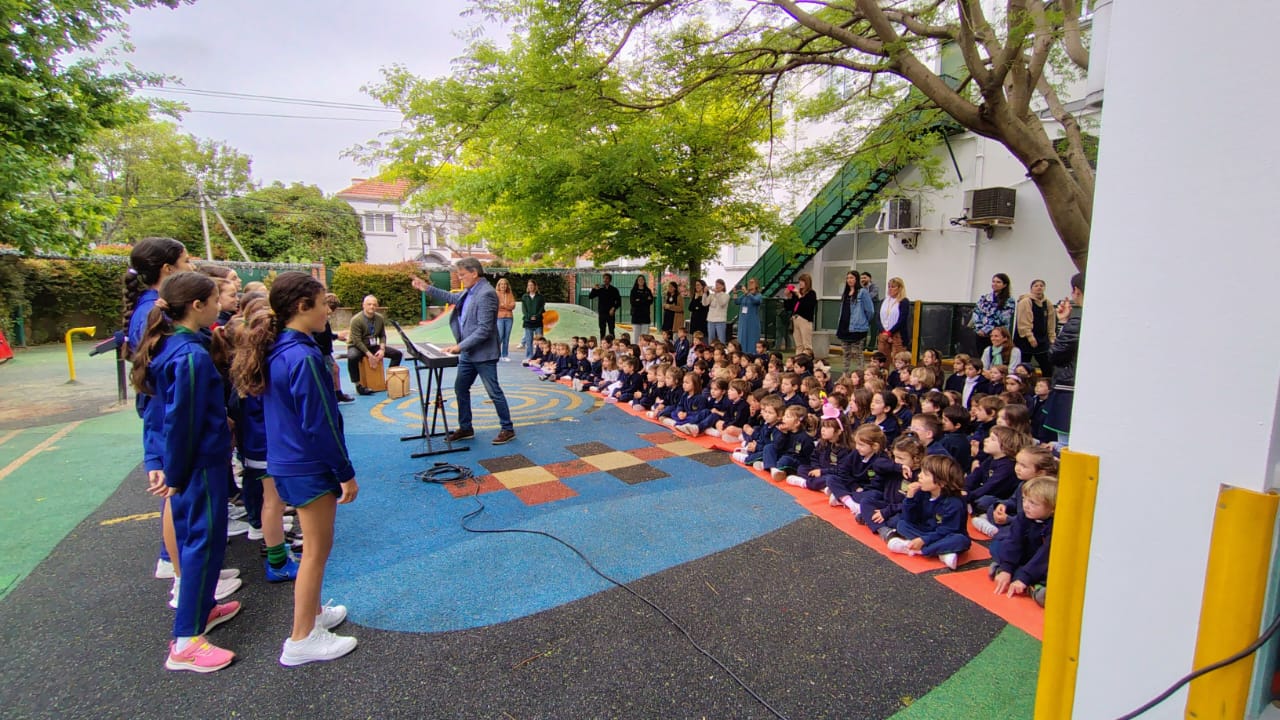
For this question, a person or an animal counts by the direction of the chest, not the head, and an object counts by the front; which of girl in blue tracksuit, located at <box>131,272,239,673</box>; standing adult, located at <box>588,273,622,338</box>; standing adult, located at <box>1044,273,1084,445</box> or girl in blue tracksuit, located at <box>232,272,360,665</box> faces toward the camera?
standing adult, located at <box>588,273,622,338</box>

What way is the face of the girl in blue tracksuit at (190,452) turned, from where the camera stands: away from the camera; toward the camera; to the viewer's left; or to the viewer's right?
to the viewer's right

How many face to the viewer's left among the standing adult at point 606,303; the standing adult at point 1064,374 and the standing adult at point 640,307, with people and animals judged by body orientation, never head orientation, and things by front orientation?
1

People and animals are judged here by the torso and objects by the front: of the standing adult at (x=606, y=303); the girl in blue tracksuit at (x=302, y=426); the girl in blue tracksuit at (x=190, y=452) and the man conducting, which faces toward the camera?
the standing adult

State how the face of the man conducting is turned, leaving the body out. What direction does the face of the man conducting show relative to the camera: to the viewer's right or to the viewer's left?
to the viewer's left

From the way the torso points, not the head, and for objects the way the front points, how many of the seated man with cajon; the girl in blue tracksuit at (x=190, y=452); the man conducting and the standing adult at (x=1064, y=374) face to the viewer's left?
2

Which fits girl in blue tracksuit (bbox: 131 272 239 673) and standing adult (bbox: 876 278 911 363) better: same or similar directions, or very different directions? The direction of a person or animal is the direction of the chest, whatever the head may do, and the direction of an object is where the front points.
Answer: very different directions

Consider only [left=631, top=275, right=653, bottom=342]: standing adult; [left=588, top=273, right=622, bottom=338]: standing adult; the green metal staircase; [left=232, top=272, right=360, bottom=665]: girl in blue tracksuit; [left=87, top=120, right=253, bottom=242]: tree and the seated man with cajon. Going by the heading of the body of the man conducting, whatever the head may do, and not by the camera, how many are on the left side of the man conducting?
1

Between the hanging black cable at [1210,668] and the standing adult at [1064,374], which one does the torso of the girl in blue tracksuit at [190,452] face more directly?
the standing adult

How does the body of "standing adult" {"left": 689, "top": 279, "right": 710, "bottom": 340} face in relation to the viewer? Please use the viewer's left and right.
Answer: facing the viewer and to the left of the viewer

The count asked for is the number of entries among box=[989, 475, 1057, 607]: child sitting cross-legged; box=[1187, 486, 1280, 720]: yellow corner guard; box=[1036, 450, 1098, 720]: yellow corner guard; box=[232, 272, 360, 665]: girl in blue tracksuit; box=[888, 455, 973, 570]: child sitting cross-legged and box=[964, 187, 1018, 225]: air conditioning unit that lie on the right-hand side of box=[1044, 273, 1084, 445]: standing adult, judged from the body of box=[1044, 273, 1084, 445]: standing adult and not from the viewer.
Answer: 1

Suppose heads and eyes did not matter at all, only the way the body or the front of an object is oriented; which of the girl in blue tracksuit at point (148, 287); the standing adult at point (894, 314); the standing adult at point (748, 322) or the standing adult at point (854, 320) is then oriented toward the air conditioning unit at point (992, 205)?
the girl in blue tracksuit

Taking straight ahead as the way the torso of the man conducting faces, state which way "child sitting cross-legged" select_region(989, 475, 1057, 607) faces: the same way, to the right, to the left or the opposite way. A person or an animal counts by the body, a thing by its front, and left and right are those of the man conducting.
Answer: the same way

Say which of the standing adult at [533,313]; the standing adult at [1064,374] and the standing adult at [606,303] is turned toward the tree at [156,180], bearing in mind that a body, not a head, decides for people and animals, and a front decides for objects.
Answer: the standing adult at [1064,374]

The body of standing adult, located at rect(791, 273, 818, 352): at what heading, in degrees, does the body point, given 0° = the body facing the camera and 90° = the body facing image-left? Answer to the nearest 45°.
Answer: approximately 45°

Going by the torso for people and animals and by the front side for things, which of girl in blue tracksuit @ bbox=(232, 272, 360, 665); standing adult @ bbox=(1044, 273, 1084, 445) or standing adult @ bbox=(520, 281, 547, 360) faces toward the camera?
standing adult @ bbox=(520, 281, 547, 360)

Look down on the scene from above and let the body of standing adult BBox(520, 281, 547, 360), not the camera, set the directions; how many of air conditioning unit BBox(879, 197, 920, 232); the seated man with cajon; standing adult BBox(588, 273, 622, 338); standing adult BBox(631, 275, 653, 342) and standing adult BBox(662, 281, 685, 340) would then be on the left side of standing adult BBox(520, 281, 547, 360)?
4

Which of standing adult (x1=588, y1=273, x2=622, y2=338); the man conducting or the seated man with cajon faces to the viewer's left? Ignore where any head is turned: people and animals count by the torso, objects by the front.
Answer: the man conducting

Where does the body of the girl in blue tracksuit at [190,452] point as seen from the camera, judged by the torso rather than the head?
to the viewer's right

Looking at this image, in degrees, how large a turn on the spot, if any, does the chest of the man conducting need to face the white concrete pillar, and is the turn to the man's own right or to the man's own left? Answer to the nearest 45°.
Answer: approximately 90° to the man's own left
